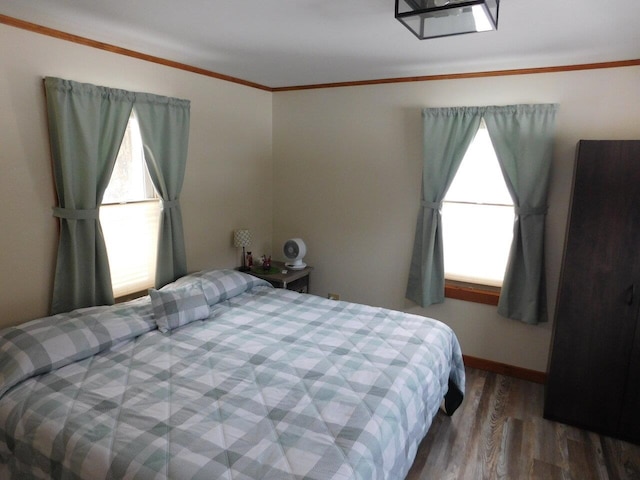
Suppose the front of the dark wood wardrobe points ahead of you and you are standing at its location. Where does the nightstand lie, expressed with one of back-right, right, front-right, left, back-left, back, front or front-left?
front-right

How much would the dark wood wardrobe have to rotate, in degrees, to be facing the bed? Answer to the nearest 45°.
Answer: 0° — it already faces it

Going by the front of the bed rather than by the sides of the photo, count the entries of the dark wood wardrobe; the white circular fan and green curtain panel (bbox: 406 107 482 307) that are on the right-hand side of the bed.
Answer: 0

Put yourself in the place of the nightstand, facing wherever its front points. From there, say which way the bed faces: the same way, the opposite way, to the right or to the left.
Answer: the same way

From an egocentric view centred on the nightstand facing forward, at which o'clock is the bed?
The bed is roughly at 2 o'clock from the nightstand.

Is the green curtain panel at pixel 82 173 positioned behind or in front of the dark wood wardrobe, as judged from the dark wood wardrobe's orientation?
in front

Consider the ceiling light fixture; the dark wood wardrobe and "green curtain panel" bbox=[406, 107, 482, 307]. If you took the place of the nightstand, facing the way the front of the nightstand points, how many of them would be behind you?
0

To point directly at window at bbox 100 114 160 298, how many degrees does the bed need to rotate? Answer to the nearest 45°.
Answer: approximately 180°

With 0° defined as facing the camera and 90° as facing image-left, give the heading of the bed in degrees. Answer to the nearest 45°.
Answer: approximately 315°

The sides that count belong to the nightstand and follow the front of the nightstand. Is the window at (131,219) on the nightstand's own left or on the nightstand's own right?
on the nightstand's own right

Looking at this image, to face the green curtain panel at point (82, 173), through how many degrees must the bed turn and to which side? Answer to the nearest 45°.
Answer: approximately 180°

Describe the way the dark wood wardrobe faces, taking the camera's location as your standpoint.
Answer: facing the viewer and to the left of the viewer

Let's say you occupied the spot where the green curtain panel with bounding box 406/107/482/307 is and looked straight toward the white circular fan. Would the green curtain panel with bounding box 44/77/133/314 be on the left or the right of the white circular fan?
left

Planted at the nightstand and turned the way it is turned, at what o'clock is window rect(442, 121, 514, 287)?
The window is roughly at 11 o'clock from the nightstand.

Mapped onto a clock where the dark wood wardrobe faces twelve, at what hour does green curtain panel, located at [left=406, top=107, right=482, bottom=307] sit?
The green curtain panel is roughly at 2 o'clock from the dark wood wardrobe.

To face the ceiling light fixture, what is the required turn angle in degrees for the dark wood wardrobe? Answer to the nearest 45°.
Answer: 0° — it already faces it
